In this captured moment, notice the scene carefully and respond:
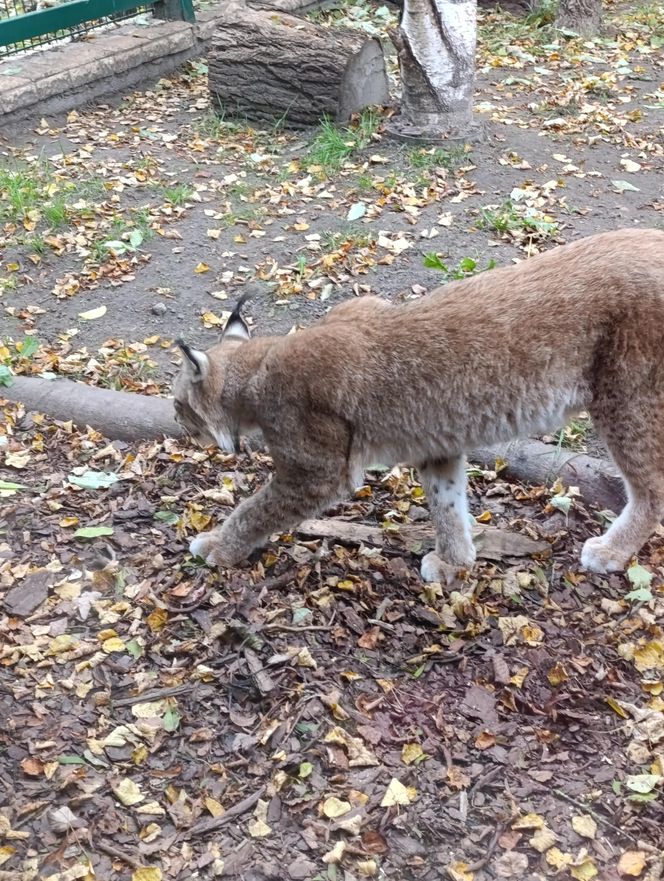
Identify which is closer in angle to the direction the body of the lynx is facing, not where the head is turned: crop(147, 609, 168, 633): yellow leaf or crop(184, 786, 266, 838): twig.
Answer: the yellow leaf

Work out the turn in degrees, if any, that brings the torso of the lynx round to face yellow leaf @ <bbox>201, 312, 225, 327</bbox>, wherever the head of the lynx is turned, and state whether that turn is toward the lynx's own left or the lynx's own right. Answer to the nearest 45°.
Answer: approximately 45° to the lynx's own right

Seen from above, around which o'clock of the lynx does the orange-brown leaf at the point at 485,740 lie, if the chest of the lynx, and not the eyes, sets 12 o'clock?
The orange-brown leaf is roughly at 9 o'clock from the lynx.

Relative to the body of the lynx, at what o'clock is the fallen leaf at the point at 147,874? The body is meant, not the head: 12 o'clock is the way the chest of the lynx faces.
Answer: The fallen leaf is roughly at 10 o'clock from the lynx.

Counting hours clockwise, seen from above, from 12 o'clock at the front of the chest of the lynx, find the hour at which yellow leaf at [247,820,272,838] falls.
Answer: The yellow leaf is roughly at 10 o'clock from the lynx.

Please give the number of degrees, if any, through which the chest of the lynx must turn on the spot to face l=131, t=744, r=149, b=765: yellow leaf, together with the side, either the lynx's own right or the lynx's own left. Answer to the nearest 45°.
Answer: approximately 45° to the lynx's own left

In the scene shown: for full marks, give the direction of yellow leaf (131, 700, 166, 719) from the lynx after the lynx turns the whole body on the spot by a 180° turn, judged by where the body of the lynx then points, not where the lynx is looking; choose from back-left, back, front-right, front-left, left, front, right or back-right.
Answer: back-right

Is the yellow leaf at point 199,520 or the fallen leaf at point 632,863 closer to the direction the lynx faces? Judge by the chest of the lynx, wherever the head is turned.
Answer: the yellow leaf

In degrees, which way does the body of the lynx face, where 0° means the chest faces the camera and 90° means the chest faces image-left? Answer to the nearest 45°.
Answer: approximately 90°

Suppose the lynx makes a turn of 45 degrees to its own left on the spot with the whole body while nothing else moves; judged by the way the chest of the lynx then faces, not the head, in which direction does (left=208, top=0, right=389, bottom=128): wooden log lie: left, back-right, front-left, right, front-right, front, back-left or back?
back-right

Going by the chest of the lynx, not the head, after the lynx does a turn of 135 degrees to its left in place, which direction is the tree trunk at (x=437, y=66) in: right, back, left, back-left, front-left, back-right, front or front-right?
back-left

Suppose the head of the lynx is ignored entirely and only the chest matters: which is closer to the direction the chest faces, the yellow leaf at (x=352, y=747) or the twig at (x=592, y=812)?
the yellow leaf

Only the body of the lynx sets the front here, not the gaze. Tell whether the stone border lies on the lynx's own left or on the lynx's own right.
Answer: on the lynx's own right

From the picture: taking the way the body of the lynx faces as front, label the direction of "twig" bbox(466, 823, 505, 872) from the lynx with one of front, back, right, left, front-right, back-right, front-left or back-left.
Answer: left

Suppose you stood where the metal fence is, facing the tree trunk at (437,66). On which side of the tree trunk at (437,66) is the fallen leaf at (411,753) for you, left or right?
right
